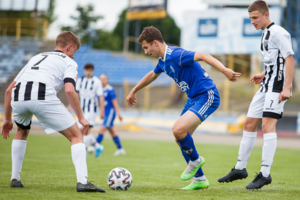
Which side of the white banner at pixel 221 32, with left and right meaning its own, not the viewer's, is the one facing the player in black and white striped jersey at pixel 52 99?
front

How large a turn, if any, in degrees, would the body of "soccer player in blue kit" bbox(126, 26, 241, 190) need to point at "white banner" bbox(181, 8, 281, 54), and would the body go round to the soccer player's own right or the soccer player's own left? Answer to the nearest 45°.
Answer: approximately 135° to the soccer player's own right

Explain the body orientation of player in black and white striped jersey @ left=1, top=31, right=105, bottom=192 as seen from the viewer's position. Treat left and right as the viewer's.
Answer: facing away from the viewer and to the right of the viewer

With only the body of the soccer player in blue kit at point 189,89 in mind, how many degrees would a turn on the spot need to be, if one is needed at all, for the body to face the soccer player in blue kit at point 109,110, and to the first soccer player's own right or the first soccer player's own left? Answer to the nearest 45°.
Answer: approximately 135° to the first soccer player's own right

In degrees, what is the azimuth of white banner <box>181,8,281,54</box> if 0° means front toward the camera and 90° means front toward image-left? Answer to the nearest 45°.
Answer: approximately 0°

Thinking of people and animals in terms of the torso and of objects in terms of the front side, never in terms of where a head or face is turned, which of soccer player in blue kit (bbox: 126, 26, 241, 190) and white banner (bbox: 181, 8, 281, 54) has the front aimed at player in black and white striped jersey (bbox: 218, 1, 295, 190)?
the white banner

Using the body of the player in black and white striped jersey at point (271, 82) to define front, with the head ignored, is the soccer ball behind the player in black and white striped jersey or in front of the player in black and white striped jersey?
in front

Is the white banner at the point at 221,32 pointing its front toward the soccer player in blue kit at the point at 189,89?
yes

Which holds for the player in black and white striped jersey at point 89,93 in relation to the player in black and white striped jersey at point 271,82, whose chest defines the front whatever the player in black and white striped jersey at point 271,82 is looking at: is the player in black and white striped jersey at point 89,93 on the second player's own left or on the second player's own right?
on the second player's own right

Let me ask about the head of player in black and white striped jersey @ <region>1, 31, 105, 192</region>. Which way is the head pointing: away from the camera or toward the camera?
away from the camera

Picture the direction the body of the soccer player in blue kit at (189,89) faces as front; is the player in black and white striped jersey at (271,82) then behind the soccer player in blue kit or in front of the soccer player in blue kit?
behind

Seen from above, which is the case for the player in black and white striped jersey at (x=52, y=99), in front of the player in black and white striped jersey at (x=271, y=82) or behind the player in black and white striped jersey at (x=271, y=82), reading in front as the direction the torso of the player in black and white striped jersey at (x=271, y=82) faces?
in front

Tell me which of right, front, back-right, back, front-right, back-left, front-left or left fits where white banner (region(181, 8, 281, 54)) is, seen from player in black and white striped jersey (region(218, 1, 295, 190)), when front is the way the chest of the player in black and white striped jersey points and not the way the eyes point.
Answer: back-right
